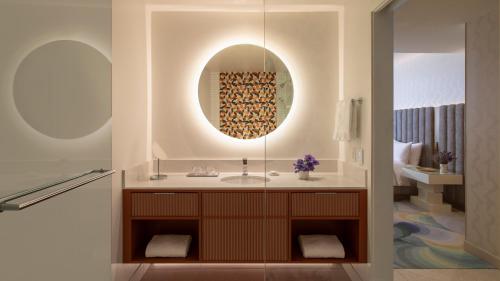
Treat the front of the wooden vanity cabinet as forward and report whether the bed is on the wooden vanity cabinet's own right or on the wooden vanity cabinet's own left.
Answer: on the wooden vanity cabinet's own left

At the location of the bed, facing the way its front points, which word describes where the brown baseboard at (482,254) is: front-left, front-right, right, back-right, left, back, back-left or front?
front-left

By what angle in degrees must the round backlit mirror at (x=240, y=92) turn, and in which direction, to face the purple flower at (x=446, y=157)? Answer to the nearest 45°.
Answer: approximately 135° to its left

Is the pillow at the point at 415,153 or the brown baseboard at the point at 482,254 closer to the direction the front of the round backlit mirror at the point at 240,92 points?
the brown baseboard

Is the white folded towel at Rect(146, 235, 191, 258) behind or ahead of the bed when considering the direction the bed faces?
ahead

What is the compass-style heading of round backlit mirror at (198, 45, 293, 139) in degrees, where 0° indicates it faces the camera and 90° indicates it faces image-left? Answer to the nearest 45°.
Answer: approximately 0°

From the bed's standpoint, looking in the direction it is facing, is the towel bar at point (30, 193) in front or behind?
in front

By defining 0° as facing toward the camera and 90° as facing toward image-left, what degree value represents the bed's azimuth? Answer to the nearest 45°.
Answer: approximately 45°

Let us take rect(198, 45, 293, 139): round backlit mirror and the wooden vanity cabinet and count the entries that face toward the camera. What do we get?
2

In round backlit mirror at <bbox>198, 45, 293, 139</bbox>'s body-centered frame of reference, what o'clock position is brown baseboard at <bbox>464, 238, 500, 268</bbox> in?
The brown baseboard is roughly at 9 o'clock from the round backlit mirror.

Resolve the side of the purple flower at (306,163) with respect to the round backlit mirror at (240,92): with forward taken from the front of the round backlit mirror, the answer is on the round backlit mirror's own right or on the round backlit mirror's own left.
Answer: on the round backlit mirror's own left

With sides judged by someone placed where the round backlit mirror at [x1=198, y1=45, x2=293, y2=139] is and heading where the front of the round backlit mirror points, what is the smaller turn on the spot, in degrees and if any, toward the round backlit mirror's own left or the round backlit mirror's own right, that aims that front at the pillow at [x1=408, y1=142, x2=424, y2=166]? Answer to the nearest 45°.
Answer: approximately 135° to the round backlit mirror's own left

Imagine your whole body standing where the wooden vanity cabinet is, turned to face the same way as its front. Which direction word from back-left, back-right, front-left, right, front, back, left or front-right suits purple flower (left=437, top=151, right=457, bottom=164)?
back-left

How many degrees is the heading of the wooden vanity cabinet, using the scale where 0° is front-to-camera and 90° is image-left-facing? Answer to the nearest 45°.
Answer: approximately 0°
